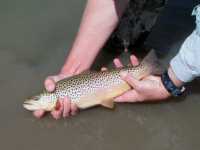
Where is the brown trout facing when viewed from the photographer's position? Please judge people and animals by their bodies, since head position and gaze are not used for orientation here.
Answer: facing to the left of the viewer
